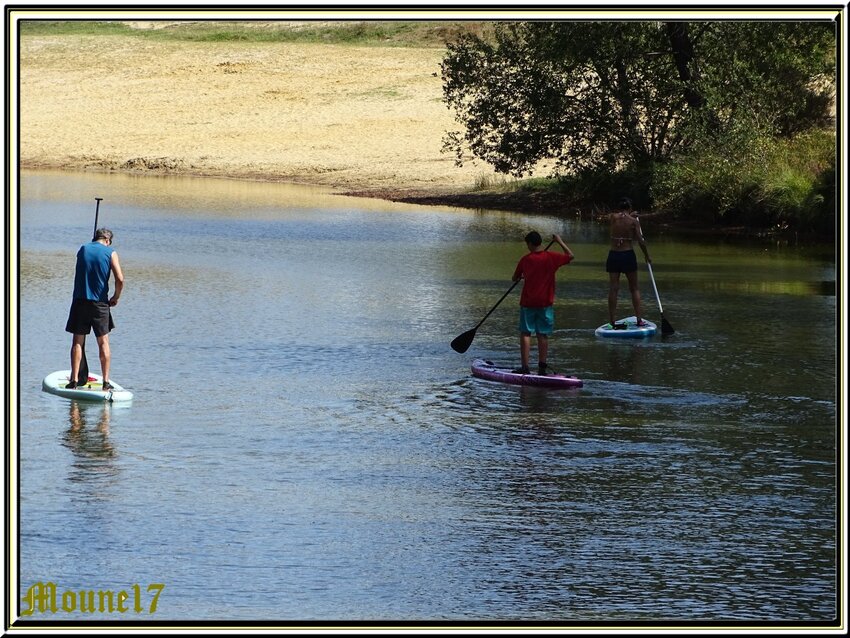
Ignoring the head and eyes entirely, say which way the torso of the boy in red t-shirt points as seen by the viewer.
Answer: away from the camera

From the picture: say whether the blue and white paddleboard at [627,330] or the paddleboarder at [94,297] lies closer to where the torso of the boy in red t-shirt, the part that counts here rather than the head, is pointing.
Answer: the blue and white paddleboard

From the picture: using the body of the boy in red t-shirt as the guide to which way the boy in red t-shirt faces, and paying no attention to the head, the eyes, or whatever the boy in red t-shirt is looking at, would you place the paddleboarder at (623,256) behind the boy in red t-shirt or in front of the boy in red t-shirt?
in front

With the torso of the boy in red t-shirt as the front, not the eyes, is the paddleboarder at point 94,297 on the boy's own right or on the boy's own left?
on the boy's own left

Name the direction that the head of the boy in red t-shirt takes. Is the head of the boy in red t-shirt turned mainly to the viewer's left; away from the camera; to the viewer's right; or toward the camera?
away from the camera

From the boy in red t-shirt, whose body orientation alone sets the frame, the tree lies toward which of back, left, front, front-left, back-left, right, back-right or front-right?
front

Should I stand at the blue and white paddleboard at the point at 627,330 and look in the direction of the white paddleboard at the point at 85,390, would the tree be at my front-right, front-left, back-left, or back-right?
back-right

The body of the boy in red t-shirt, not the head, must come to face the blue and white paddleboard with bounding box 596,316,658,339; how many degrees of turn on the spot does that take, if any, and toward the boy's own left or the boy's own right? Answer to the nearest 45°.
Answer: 0° — they already face it

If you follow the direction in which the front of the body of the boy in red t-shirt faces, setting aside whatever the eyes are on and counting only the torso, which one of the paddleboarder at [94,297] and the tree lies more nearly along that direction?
the tree

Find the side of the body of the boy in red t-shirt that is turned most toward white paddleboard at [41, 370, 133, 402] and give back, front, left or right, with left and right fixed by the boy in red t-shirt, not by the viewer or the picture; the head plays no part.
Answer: left
